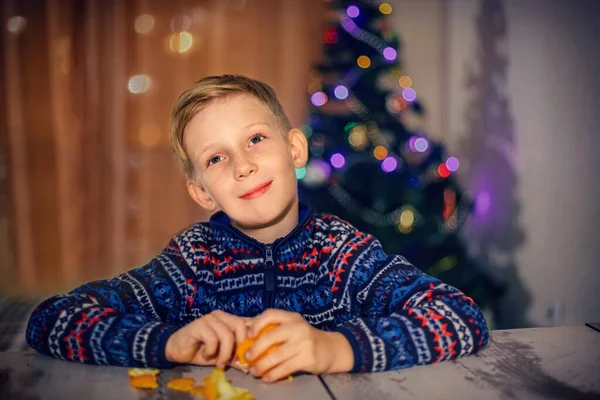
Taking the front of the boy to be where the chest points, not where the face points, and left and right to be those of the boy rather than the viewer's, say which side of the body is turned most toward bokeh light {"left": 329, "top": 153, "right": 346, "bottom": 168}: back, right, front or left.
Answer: back

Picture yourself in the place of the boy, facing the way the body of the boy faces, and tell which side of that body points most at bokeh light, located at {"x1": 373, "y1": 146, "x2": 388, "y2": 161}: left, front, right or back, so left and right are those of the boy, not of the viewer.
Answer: back

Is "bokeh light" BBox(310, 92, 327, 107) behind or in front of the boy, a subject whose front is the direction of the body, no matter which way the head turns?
behind

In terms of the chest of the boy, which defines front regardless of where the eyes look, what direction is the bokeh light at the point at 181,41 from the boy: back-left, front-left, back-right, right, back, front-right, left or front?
back

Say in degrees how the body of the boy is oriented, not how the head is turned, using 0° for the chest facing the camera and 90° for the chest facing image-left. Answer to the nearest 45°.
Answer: approximately 0°

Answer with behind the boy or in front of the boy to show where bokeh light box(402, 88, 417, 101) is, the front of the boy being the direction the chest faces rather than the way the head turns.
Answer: behind

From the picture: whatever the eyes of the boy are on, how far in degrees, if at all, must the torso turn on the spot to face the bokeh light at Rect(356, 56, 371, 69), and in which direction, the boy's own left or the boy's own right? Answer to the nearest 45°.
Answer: approximately 180°

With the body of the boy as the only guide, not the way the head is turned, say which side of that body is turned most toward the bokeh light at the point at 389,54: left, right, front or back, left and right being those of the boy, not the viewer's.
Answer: back
